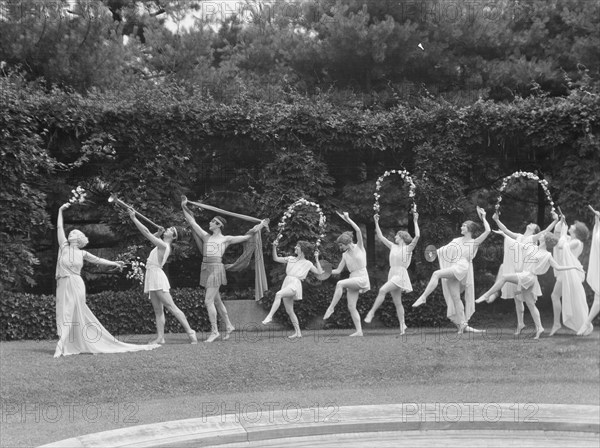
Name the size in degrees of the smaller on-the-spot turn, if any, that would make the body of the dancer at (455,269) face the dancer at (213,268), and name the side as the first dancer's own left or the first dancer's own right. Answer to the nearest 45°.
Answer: approximately 45° to the first dancer's own right

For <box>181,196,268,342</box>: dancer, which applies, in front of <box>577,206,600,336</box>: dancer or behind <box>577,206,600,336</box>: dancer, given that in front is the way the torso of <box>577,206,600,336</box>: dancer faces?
in front

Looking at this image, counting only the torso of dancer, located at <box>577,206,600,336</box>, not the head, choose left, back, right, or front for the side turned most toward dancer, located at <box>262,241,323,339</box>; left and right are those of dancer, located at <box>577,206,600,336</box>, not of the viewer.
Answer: front

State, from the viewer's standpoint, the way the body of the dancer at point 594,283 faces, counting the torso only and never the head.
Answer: to the viewer's left

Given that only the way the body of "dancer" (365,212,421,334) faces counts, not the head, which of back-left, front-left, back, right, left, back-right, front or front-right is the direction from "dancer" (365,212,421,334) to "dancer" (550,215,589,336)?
back-left

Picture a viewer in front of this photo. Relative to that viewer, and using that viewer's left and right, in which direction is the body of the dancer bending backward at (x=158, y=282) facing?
facing to the left of the viewer

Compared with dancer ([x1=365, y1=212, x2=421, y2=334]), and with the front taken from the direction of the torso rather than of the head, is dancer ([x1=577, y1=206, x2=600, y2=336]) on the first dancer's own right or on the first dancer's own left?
on the first dancer's own left

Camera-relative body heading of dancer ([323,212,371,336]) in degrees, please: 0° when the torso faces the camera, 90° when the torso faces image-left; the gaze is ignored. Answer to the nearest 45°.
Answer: approximately 45°

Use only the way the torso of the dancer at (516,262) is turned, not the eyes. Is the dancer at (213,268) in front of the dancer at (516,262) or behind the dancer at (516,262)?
in front

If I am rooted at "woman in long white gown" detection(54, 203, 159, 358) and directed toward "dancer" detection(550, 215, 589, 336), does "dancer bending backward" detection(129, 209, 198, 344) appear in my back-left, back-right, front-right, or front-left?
front-left
